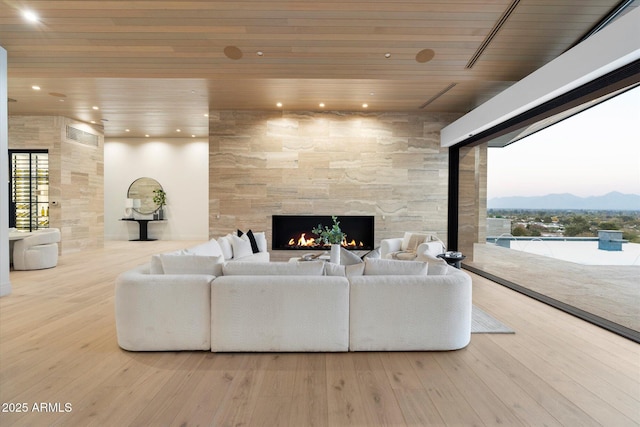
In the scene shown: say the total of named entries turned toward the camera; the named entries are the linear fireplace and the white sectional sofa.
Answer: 1

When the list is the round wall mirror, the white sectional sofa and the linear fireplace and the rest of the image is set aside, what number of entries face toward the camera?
2

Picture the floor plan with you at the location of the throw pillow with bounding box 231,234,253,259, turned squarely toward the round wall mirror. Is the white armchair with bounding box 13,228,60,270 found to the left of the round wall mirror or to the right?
left

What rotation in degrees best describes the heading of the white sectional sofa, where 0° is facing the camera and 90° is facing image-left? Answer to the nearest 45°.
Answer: approximately 180°

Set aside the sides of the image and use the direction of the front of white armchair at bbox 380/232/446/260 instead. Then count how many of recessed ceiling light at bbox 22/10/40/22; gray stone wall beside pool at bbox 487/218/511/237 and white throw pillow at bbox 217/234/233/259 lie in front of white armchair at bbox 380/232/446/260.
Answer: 2

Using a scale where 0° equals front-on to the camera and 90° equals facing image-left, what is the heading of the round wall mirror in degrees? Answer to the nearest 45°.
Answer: approximately 0°

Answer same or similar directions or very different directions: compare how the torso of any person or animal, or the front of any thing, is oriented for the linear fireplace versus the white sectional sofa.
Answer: very different directions

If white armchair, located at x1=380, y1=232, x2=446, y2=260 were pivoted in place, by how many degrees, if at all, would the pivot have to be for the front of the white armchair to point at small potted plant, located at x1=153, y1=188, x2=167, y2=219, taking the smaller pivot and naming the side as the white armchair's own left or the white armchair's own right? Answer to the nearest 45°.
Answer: approximately 45° to the white armchair's own right

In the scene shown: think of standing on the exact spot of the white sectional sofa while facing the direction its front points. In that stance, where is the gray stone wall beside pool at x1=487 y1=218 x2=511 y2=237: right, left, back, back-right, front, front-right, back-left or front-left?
front-right
